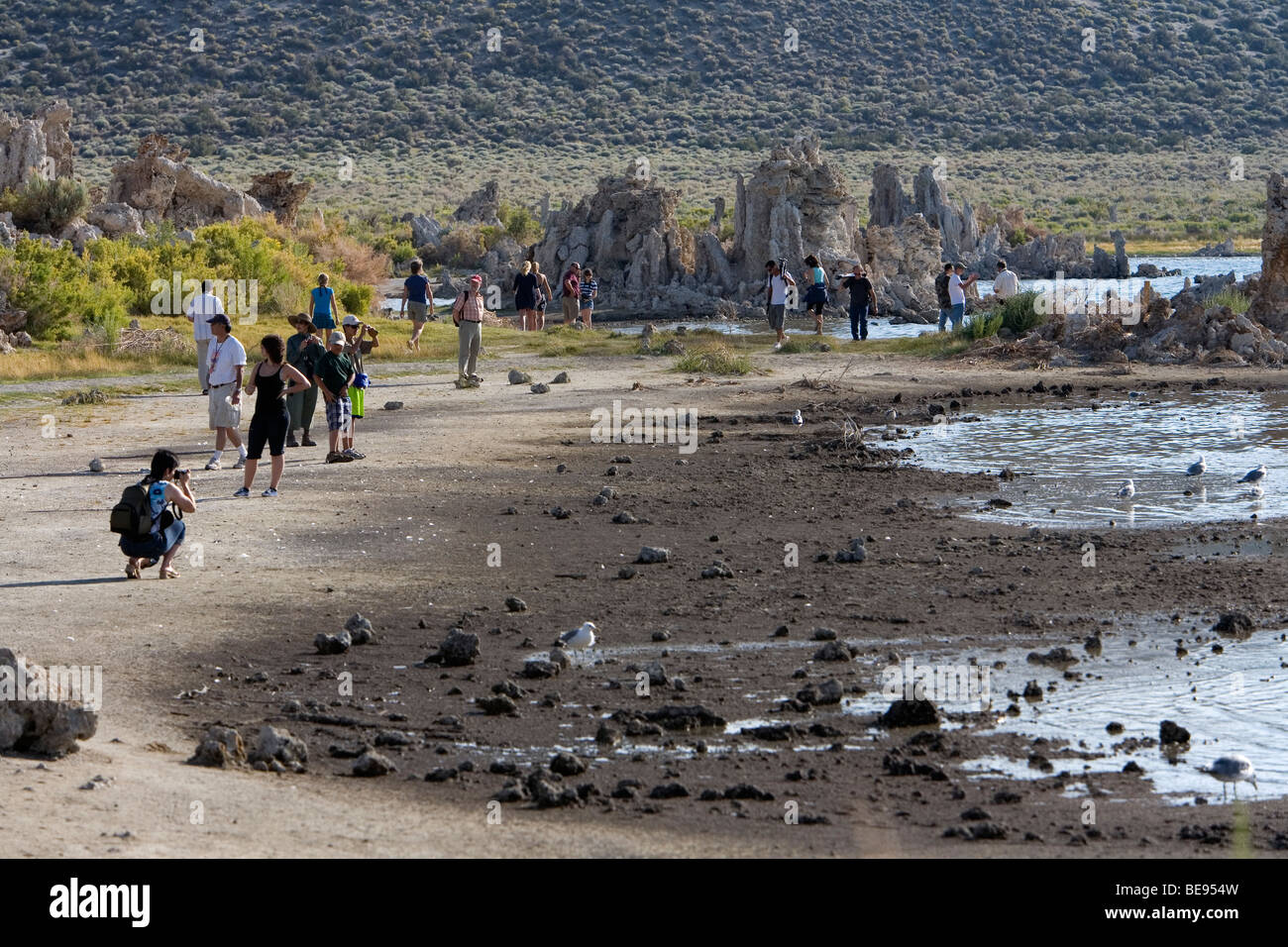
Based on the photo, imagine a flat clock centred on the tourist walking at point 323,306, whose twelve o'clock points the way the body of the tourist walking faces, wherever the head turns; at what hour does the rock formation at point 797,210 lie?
The rock formation is roughly at 1 o'clock from the tourist walking.

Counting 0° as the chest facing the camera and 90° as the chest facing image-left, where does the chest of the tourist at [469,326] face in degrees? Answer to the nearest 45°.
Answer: approximately 315°

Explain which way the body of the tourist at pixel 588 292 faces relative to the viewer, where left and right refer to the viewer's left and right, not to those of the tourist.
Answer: facing the viewer

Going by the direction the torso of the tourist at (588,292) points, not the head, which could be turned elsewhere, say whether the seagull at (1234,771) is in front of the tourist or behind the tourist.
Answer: in front

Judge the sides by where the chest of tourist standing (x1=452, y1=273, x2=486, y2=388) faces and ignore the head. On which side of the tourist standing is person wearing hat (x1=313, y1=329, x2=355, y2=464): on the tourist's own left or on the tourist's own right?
on the tourist's own right
